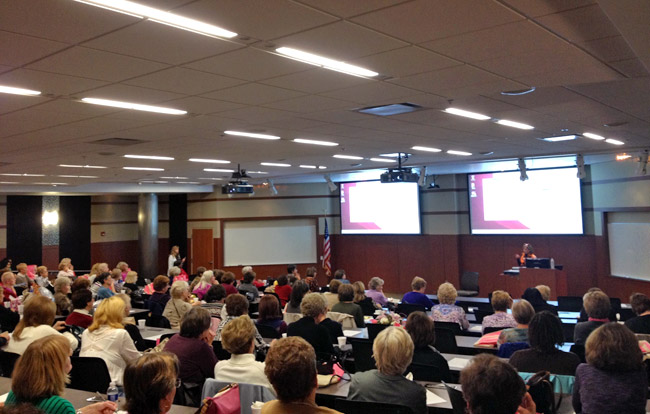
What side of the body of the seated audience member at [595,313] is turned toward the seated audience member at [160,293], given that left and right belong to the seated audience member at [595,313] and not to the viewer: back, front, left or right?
left

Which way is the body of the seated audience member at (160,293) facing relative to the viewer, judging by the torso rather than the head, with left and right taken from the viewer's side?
facing away from the viewer and to the right of the viewer

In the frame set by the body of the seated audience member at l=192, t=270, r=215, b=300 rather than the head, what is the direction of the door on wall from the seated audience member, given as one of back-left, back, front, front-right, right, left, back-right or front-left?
front-left

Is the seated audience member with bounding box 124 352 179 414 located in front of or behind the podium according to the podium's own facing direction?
in front

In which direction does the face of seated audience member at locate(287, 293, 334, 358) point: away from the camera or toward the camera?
away from the camera

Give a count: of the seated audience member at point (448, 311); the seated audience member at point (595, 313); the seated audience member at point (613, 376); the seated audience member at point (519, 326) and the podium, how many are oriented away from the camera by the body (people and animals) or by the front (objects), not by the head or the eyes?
4

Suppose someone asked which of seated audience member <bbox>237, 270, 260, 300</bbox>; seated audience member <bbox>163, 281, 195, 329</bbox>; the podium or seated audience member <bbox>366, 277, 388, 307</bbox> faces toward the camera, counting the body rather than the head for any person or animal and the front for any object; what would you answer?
the podium

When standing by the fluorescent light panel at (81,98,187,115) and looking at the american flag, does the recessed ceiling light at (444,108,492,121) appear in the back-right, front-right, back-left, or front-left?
front-right

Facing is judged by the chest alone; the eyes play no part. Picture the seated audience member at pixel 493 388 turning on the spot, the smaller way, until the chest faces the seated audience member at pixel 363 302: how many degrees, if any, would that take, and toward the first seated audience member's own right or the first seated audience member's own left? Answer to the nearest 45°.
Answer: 0° — they already face them

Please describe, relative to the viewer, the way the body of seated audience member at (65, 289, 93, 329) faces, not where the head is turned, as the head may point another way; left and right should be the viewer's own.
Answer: facing away from the viewer and to the right of the viewer

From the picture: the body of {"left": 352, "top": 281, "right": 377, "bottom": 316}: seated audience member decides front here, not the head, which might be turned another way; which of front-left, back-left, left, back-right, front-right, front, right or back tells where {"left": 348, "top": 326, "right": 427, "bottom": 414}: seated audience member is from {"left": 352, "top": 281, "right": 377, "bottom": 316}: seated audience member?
back-right

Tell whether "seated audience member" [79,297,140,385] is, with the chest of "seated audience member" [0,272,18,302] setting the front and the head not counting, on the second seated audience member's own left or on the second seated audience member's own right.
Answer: on the second seated audience member's own right

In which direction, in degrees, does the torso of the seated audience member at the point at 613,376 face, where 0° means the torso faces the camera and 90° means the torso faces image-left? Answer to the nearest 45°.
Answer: approximately 180°

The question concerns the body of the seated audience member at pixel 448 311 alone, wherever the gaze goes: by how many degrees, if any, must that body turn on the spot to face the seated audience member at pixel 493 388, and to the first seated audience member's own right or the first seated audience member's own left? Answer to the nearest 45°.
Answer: approximately 180°

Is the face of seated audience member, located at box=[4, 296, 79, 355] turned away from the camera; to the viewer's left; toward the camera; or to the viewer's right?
away from the camera

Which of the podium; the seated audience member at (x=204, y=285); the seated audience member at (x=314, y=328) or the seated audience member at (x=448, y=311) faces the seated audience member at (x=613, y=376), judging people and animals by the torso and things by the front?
the podium

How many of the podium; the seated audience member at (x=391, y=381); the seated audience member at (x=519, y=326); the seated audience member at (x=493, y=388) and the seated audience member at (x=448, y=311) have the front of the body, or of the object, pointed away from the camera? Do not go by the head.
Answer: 4

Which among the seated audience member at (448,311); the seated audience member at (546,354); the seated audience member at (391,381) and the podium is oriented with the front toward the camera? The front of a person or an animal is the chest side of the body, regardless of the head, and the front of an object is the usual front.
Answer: the podium
